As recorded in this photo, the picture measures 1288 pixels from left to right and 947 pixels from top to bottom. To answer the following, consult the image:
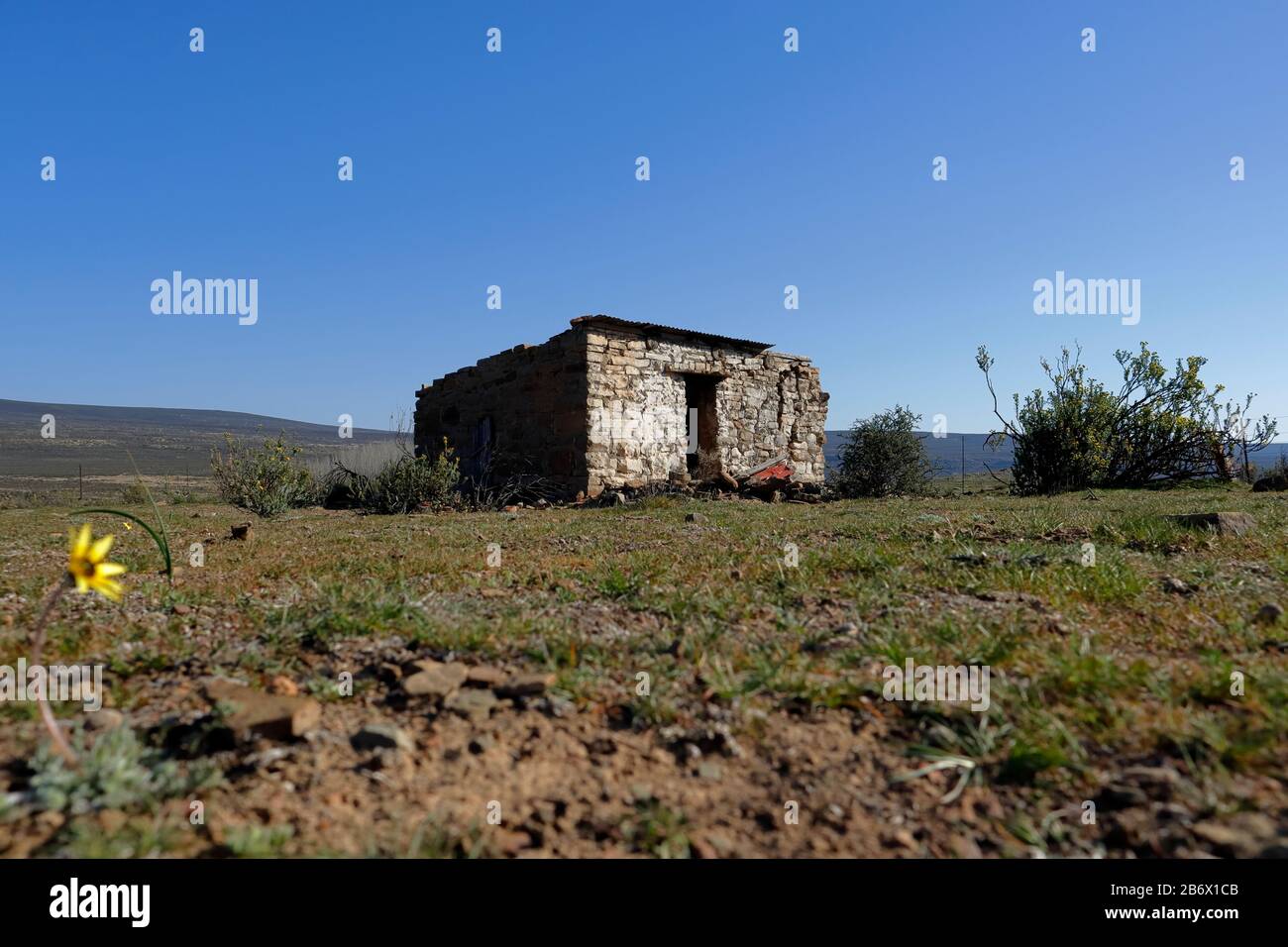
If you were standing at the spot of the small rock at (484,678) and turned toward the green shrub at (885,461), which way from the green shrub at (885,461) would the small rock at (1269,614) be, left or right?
right

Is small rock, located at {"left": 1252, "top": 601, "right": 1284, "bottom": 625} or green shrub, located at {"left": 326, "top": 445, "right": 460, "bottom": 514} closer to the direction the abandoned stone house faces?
the small rock

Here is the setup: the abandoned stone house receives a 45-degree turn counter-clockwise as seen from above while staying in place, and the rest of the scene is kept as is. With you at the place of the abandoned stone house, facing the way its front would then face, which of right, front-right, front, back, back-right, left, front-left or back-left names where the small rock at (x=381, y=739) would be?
right

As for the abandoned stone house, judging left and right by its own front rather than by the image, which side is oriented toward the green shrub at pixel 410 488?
right

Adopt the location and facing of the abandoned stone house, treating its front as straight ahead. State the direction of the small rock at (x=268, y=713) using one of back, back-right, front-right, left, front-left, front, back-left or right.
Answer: front-right

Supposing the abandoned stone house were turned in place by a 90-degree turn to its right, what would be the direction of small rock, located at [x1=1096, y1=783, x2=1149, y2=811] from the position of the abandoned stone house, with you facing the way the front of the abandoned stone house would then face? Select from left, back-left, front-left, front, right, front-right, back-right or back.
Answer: front-left

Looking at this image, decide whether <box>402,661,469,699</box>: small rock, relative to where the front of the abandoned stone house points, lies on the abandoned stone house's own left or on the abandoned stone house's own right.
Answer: on the abandoned stone house's own right

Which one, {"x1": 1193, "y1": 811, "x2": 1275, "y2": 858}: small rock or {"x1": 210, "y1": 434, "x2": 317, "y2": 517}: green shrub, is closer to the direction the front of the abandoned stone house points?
the small rock

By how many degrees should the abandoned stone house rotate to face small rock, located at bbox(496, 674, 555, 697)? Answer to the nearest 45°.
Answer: approximately 45° to its right

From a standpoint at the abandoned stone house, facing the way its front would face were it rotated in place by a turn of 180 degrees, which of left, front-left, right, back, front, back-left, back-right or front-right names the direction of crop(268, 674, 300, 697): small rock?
back-left

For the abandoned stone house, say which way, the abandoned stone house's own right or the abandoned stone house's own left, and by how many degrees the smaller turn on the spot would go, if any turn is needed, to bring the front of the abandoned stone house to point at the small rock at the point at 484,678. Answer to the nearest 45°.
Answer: approximately 45° to the abandoned stone house's own right

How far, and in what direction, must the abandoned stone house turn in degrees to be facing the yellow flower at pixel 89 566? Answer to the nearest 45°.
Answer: approximately 45° to its right

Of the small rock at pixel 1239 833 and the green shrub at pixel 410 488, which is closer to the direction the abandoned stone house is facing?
the small rock

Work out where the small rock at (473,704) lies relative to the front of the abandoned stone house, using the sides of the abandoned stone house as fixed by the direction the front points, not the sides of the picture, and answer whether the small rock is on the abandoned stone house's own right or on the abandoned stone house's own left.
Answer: on the abandoned stone house's own right

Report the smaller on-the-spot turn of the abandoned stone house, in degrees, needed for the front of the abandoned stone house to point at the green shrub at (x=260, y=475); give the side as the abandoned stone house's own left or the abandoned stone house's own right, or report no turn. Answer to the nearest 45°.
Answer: approximately 90° to the abandoned stone house's own right

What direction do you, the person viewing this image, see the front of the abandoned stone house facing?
facing the viewer and to the right of the viewer

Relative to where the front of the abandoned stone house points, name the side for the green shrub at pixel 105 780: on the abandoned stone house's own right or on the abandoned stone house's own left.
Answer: on the abandoned stone house's own right
